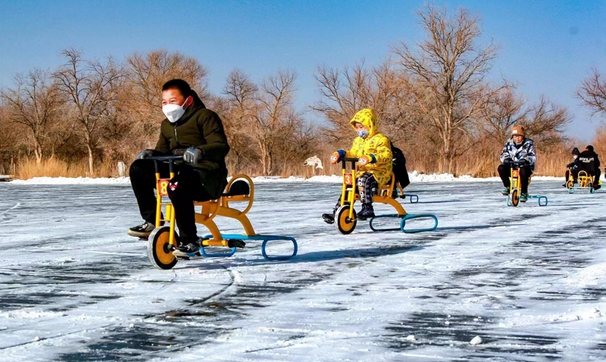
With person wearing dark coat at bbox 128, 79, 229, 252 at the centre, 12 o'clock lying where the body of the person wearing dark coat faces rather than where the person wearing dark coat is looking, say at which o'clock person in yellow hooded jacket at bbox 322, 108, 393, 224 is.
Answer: The person in yellow hooded jacket is roughly at 6 o'clock from the person wearing dark coat.

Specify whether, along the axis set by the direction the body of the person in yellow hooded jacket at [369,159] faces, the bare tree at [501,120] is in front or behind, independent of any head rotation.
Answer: behind

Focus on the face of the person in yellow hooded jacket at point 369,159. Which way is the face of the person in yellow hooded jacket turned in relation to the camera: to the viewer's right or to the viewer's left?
to the viewer's left

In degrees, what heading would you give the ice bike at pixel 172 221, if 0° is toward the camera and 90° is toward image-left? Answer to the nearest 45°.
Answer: approximately 45°

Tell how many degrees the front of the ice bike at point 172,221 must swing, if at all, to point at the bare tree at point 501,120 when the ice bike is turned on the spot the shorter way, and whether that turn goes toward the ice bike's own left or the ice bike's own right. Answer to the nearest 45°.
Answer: approximately 180°

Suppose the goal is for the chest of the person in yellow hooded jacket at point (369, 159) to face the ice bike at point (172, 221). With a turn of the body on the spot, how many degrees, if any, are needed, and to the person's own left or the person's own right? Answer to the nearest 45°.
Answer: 0° — they already face it

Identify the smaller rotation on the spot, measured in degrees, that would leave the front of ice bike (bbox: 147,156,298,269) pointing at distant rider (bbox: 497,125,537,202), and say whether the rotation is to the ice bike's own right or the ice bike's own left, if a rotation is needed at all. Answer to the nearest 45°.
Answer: approximately 180°
